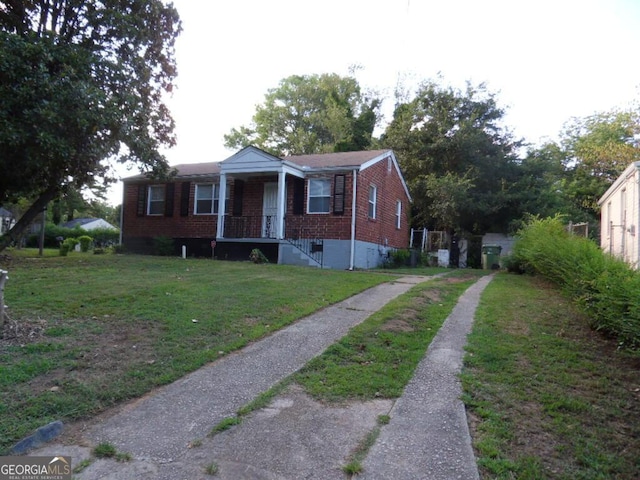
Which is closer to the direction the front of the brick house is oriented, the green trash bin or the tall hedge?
the tall hedge

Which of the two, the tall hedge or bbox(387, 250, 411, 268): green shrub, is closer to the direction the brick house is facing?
the tall hedge

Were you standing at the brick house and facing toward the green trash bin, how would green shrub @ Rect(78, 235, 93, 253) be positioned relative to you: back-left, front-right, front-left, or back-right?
back-left

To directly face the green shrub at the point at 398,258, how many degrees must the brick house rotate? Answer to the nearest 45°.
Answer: approximately 135° to its left

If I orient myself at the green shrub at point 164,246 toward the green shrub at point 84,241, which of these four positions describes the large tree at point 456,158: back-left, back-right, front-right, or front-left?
back-right

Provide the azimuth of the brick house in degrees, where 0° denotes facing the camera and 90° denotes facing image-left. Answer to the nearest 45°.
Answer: approximately 45°

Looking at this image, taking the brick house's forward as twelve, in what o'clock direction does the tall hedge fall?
The tall hedge is roughly at 10 o'clock from the brick house.

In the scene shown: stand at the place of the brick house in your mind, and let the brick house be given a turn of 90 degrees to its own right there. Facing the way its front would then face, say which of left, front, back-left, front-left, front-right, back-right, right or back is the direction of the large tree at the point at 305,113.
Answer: front-right

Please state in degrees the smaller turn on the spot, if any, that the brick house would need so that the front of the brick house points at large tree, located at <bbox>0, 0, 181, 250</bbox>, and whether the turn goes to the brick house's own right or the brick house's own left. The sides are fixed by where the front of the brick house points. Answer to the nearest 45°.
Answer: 0° — it already faces it

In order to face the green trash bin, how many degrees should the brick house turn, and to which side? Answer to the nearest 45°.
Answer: approximately 135° to its left

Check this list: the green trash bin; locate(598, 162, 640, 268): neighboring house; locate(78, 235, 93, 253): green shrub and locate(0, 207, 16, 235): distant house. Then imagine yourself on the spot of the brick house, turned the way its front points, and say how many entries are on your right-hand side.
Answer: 2
